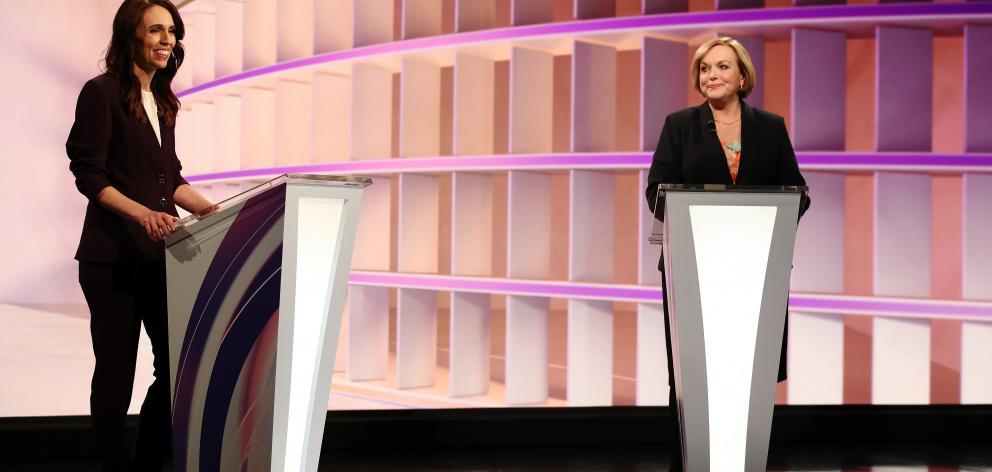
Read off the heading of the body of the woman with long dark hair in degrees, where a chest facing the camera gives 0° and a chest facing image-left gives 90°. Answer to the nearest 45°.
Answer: approximately 315°

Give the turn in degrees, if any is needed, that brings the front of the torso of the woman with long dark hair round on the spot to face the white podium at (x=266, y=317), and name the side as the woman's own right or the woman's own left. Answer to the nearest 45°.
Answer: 0° — they already face it
